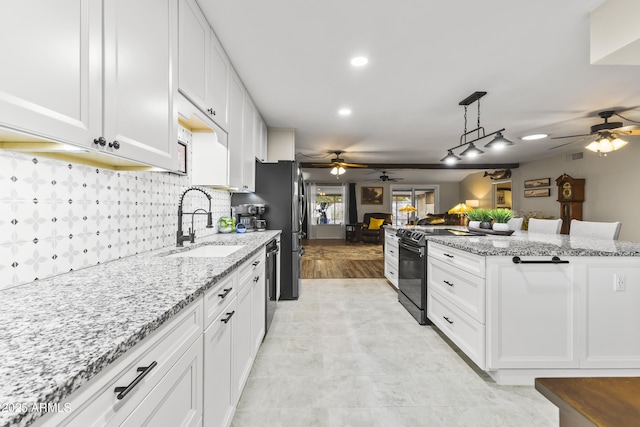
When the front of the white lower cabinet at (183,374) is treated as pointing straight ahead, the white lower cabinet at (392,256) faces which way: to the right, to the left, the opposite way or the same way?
the opposite way

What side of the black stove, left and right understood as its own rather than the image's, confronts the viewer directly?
left

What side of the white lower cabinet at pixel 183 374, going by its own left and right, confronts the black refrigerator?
left

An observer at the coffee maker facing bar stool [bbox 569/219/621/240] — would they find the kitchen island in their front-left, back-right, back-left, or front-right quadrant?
front-right

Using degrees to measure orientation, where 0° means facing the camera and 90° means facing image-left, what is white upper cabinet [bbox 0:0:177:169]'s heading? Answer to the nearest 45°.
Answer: approximately 315°

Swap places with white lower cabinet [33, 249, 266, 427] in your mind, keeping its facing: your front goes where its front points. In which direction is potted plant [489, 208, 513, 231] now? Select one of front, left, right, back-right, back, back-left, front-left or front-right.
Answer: front-left

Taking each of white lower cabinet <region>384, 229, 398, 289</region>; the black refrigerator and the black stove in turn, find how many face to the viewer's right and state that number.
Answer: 1

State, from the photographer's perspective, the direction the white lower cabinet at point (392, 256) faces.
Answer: facing to the left of the viewer

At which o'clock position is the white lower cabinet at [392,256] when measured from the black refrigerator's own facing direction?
The white lower cabinet is roughly at 12 o'clock from the black refrigerator.

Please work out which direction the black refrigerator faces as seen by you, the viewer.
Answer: facing to the right of the viewer

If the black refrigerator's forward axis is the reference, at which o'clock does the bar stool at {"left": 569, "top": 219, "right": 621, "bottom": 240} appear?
The bar stool is roughly at 1 o'clock from the black refrigerator.

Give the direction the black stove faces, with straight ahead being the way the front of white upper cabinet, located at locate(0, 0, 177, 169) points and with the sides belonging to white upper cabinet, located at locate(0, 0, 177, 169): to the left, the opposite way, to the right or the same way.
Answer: the opposite way

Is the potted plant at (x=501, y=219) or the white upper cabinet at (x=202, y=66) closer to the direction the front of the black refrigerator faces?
the potted plant

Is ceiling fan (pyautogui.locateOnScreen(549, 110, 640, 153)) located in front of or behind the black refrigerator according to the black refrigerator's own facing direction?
in front
